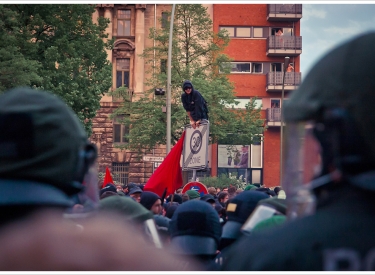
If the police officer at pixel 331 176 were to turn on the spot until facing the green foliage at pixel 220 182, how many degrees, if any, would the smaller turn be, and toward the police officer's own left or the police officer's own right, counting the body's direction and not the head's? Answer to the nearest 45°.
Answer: approximately 45° to the police officer's own right

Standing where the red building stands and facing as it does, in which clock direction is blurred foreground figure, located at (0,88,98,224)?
The blurred foreground figure is roughly at 12 o'clock from the red building.

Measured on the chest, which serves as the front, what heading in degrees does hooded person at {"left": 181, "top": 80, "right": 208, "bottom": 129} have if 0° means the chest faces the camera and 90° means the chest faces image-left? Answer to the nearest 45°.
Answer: approximately 45°

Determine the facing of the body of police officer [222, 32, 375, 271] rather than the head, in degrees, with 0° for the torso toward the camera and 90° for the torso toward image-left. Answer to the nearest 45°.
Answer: approximately 135°

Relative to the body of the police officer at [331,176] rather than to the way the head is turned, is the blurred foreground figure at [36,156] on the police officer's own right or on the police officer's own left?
on the police officer's own left

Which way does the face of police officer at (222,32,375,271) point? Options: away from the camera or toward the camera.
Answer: away from the camera

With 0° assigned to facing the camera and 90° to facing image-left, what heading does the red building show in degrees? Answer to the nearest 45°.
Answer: approximately 0°

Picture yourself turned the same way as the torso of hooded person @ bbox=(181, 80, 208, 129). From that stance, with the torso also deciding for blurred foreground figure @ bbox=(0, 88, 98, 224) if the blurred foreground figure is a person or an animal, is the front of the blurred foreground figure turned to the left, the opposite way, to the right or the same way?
the opposite way
